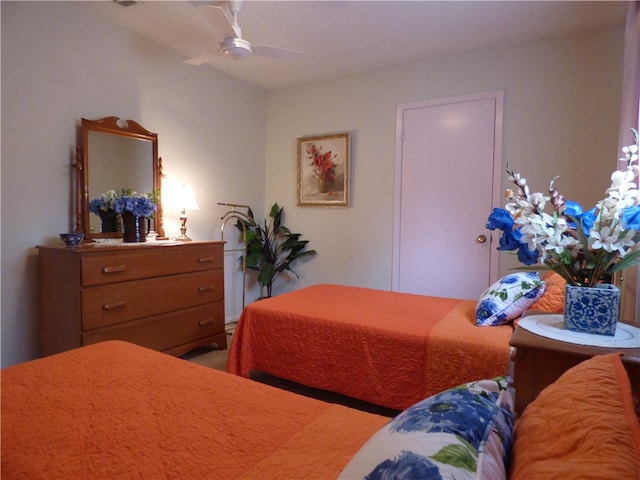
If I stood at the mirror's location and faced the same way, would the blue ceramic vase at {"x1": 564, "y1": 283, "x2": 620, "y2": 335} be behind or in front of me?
in front

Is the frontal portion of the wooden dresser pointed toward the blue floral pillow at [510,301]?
yes

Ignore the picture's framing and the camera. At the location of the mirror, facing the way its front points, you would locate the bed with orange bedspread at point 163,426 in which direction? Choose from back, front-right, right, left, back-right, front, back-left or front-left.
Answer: front-right

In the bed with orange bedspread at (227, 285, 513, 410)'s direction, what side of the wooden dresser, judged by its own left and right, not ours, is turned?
front

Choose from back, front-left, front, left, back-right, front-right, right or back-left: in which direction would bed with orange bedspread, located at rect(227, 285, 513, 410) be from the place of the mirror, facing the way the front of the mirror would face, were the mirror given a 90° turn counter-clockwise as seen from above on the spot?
right

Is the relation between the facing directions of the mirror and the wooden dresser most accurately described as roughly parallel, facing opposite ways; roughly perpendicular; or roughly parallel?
roughly parallel

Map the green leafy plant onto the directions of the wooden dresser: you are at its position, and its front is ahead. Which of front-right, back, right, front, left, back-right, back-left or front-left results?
left

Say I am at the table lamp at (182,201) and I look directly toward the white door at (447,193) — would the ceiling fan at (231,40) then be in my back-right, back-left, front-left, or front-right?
front-right

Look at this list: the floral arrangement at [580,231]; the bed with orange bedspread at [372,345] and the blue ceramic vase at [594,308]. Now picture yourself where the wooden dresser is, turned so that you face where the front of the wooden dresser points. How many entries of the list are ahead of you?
3

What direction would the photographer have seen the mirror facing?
facing the viewer and to the right of the viewer

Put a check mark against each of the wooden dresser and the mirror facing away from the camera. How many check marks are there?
0

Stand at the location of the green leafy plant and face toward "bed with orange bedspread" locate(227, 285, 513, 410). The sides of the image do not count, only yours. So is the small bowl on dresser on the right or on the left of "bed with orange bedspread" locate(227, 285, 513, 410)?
right

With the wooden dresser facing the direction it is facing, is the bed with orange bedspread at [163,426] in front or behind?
in front

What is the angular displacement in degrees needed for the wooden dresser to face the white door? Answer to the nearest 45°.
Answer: approximately 45° to its left

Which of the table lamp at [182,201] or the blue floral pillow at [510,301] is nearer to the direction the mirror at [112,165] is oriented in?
the blue floral pillow

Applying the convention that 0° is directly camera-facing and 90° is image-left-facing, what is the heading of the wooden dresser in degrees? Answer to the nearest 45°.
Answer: approximately 315°
